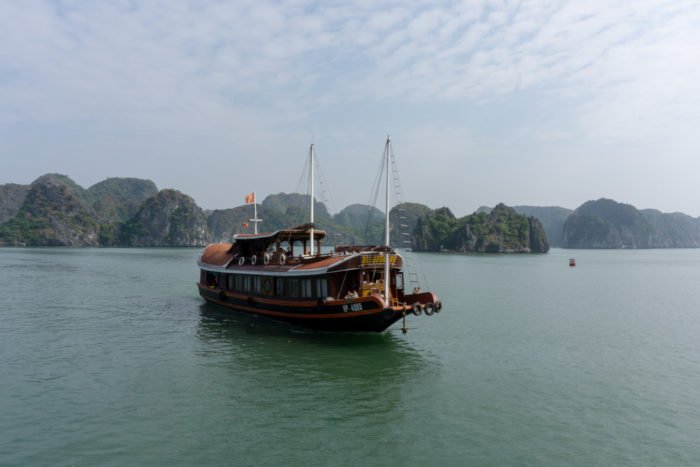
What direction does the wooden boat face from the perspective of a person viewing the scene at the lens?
facing the viewer and to the right of the viewer
